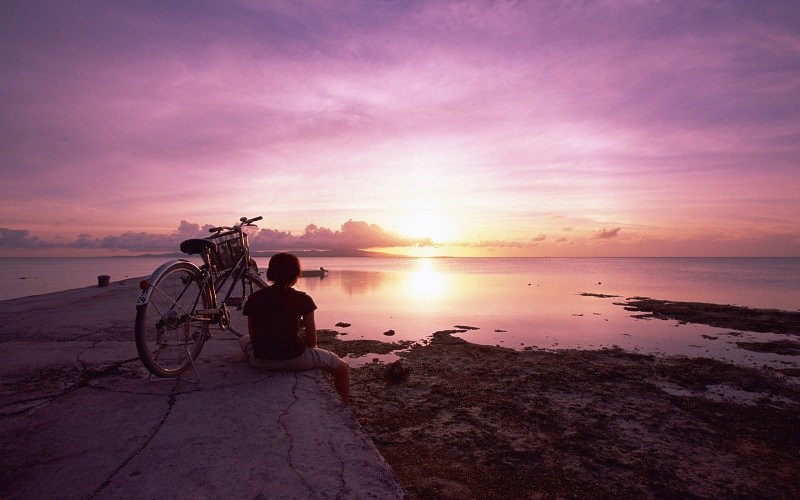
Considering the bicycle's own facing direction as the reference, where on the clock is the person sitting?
The person sitting is roughly at 3 o'clock from the bicycle.

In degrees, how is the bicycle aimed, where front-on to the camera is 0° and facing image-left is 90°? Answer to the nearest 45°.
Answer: approximately 225°

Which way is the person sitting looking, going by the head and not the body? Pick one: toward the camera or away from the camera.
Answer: away from the camera
